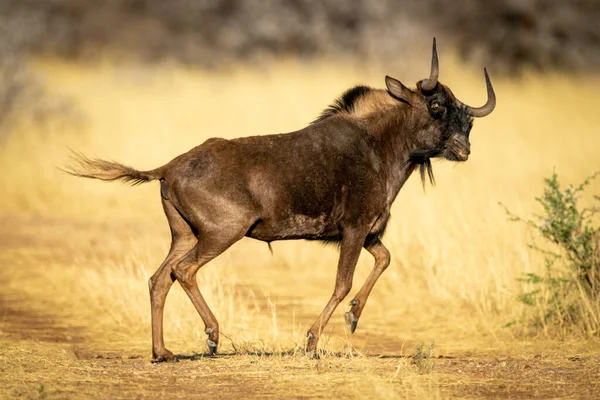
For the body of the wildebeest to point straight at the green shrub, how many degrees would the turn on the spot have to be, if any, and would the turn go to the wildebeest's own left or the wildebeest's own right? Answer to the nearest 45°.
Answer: approximately 45° to the wildebeest's own left

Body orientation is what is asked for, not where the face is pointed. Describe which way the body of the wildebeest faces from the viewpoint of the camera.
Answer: to the viewer's right
